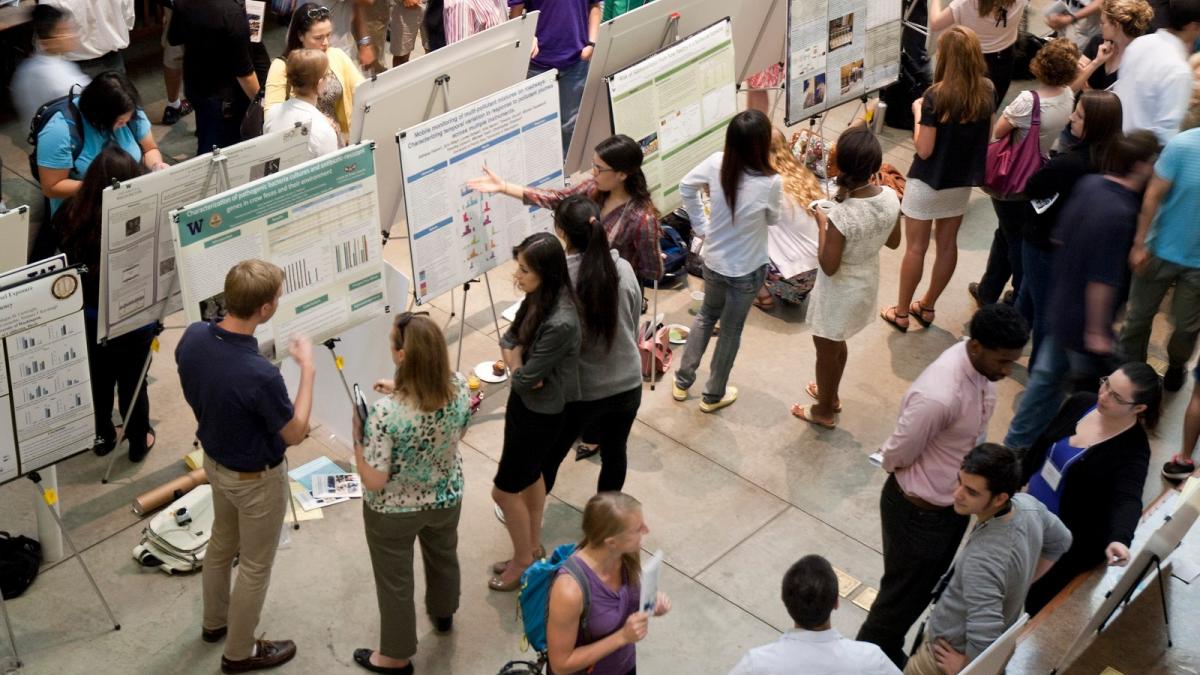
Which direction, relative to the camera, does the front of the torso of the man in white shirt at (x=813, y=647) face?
away from the camera

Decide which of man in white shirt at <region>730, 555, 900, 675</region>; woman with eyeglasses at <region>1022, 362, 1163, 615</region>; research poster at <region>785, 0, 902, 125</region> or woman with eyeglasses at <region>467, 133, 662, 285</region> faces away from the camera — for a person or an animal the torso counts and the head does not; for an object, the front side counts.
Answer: the man in white shirt

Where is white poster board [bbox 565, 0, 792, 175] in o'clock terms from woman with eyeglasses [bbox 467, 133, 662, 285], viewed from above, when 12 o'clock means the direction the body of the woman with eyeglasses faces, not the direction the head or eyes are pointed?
The white poster board is roughly at 5 o'clock from the woman with eyeglasses.

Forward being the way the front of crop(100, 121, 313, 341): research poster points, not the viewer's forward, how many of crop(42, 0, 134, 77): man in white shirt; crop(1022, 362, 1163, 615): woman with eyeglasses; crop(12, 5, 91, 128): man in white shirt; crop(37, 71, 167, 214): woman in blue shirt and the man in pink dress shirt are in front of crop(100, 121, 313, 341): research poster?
2

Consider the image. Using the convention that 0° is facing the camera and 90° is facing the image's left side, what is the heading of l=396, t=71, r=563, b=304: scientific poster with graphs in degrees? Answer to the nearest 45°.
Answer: approximately 315°

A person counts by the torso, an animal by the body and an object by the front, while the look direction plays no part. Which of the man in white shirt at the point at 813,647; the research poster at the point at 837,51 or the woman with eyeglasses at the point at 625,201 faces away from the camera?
the man in white shirt

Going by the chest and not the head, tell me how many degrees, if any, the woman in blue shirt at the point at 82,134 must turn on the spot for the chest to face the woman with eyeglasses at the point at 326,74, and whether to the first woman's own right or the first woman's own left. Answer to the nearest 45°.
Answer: approximately 45° to the first woman's own left

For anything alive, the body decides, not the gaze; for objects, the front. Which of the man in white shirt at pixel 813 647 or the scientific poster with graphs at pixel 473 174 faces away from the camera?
the man in white shirt

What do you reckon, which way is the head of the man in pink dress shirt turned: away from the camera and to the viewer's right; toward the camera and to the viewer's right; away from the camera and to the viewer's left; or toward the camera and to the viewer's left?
toward the camera and to the viewer's right

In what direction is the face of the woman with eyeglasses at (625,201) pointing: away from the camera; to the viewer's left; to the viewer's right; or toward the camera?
to the viewer's left

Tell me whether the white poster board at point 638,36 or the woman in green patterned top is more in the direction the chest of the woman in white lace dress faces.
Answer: the white poster board

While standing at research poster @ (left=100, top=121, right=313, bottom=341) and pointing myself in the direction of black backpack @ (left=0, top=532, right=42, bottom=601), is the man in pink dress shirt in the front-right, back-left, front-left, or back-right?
back-left

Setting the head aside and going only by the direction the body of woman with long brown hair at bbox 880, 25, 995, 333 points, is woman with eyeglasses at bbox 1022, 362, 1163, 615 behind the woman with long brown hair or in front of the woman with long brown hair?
behind

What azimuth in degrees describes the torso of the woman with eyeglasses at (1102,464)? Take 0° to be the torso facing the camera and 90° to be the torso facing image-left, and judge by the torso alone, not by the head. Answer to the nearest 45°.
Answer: approximately 45°

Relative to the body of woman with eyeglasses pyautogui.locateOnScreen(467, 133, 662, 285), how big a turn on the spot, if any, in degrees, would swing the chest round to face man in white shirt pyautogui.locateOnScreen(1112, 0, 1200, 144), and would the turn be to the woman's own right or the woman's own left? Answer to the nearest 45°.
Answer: approximately 180°

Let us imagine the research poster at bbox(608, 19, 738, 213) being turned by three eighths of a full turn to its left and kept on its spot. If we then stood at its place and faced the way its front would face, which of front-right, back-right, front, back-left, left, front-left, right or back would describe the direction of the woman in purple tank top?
back

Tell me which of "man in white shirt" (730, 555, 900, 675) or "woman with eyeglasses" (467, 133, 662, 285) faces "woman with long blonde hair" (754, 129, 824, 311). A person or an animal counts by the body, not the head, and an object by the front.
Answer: the man in white shirt

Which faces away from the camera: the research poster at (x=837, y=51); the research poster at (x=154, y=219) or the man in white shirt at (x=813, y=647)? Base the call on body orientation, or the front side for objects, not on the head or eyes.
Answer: the man in white shirt
